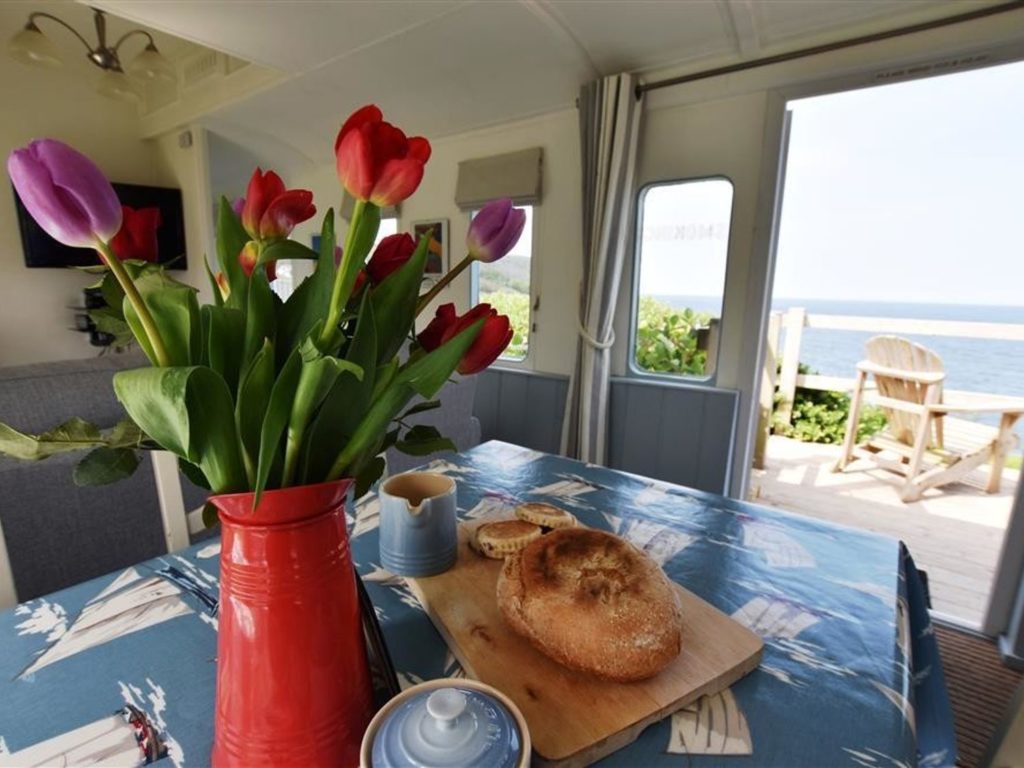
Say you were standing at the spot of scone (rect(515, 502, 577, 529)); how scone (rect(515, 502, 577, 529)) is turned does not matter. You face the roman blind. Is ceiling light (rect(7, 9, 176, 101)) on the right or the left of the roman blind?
left

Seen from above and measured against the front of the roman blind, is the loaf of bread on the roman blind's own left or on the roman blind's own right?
on the roman blind's own left

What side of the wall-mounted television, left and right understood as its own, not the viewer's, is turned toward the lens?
front

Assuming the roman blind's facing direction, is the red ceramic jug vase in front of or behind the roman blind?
in front

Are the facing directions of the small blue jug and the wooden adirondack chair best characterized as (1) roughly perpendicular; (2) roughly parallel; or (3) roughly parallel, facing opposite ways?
roughly perpendicular

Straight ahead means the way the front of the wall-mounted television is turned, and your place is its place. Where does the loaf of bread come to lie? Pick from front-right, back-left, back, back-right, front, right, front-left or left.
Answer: front

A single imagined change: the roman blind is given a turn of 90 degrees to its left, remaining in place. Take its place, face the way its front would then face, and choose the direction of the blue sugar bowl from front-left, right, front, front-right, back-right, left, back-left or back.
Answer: front-right

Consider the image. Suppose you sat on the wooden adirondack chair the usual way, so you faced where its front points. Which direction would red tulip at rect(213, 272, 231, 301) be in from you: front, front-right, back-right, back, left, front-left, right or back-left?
back-right

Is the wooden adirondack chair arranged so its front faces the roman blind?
no

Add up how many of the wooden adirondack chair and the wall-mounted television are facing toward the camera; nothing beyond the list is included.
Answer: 1

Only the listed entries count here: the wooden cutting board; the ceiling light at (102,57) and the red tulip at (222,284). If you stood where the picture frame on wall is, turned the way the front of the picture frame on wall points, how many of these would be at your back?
0

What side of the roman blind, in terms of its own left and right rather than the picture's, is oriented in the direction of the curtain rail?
left

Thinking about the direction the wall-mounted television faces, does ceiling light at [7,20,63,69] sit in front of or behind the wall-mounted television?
in front

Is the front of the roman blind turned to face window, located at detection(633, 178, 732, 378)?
no

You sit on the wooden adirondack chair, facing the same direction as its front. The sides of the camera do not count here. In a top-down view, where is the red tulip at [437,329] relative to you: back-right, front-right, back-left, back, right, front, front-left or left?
back-right
